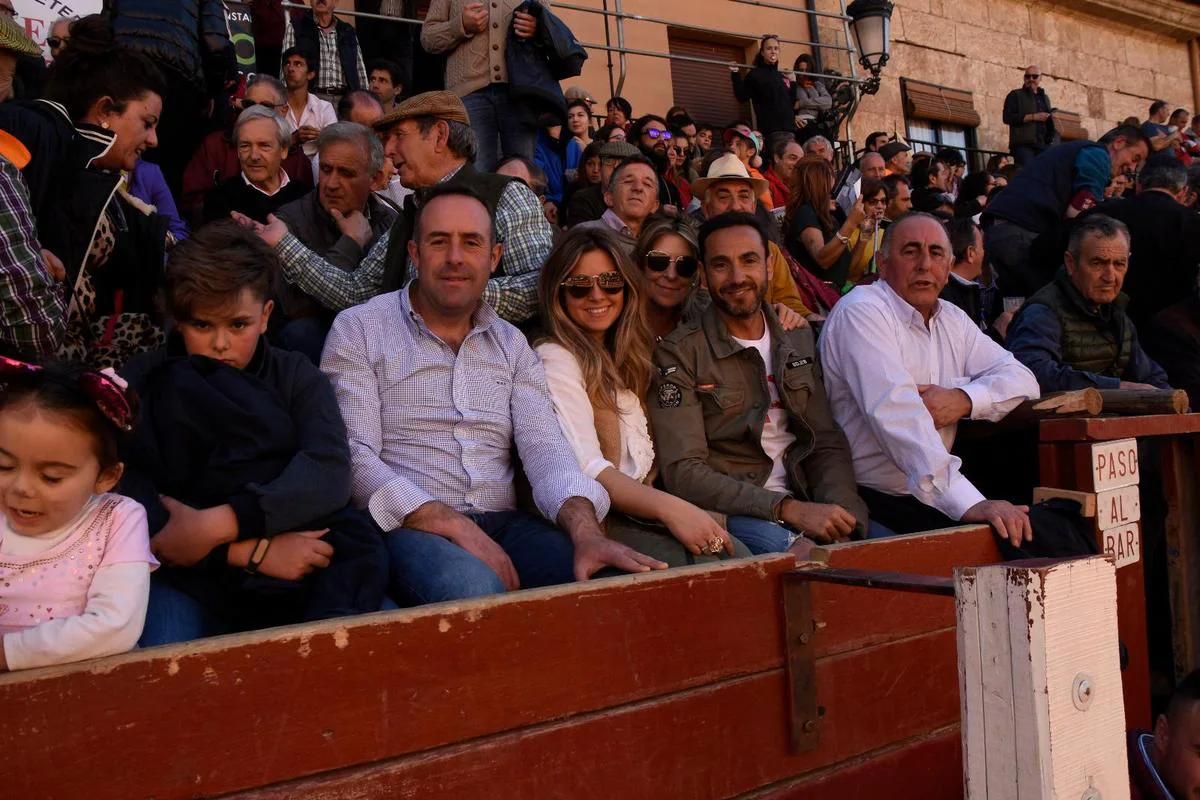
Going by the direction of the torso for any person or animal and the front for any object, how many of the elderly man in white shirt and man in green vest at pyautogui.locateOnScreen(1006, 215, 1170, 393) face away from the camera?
0

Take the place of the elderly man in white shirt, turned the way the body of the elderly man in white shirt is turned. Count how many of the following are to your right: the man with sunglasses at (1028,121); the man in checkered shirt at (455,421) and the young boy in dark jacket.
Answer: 2

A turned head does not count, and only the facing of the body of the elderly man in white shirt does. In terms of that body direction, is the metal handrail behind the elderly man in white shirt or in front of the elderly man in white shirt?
behind

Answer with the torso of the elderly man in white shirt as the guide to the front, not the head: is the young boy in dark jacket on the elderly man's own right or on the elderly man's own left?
on the elderly man's own right

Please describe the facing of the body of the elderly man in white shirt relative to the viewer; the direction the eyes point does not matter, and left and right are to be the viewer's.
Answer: facing the viewer and to the right of the viewer

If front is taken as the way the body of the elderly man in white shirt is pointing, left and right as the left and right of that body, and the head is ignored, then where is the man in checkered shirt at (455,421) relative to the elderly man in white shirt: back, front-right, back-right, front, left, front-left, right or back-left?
right

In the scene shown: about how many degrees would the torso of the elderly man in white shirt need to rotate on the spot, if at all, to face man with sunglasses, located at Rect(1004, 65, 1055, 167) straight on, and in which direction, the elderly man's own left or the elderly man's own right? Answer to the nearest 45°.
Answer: approximately 135° to the elderly man's own left

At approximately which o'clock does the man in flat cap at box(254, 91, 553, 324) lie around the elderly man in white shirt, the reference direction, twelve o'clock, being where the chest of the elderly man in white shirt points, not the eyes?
The man in flat cap is roughly at 4 o'clock from the elderly man in white shirt.

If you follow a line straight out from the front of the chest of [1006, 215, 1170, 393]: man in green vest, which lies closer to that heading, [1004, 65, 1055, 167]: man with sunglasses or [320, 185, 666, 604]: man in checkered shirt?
the man in checkered shirt
